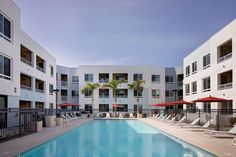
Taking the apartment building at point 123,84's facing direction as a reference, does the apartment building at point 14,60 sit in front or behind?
in front

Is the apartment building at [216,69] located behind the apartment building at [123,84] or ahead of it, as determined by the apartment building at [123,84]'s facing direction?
ahead

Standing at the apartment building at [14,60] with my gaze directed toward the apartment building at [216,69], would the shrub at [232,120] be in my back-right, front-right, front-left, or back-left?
front-right

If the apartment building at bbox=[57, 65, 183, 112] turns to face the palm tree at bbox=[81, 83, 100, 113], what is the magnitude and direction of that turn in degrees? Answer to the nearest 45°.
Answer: approximately 45° to its right

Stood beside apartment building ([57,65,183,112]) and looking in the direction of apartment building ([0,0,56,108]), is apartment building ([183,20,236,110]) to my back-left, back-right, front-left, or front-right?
front-left

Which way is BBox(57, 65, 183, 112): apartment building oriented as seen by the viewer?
toward the camera
